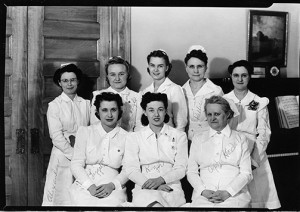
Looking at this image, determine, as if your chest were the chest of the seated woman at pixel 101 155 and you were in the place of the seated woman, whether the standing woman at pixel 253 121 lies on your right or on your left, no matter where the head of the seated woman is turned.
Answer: on your left

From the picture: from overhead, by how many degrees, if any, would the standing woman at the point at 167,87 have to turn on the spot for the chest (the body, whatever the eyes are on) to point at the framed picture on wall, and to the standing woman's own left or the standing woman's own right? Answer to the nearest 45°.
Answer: approximately 135° to the standing woman's own left

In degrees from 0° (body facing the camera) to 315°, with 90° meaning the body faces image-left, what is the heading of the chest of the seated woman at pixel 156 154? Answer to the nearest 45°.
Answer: approximately 0°
